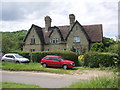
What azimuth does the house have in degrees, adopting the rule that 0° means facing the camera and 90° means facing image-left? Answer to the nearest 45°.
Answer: approximately 0°

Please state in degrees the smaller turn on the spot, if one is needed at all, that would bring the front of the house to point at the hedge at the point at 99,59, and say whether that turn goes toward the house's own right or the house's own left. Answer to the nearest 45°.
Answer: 0° — it already faces it

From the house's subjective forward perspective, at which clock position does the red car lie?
The red car is roughly at 12 o'clock from the house.

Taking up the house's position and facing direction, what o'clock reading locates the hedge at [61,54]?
The hedge is roughly at 12 o'clock from the house.
